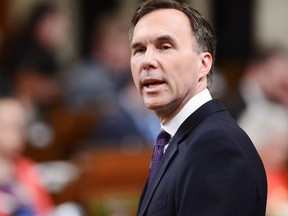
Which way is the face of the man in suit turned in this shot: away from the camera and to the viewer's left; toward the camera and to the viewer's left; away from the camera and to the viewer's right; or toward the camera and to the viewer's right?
toward the camera and to the viewer's left

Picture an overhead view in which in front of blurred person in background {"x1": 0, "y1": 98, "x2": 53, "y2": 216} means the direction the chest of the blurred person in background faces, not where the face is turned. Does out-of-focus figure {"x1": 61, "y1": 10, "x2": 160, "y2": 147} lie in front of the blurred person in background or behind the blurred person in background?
behind
